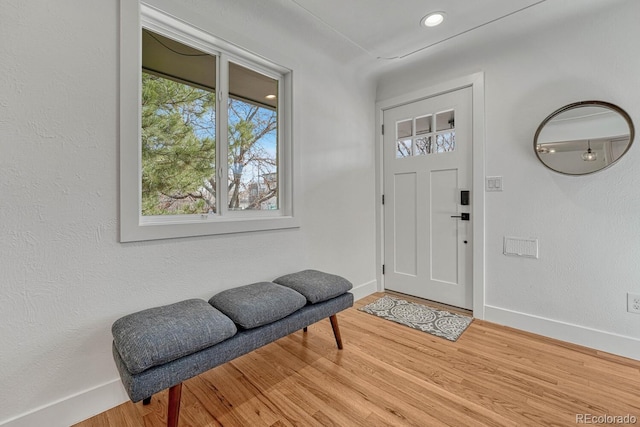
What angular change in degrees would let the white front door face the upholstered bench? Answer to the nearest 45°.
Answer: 0° — it already faces it

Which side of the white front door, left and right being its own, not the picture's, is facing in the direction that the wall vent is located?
left

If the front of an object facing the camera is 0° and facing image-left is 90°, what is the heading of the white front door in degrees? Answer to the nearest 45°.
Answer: approximately 45°

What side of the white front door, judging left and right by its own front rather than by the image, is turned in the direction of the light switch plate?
left
